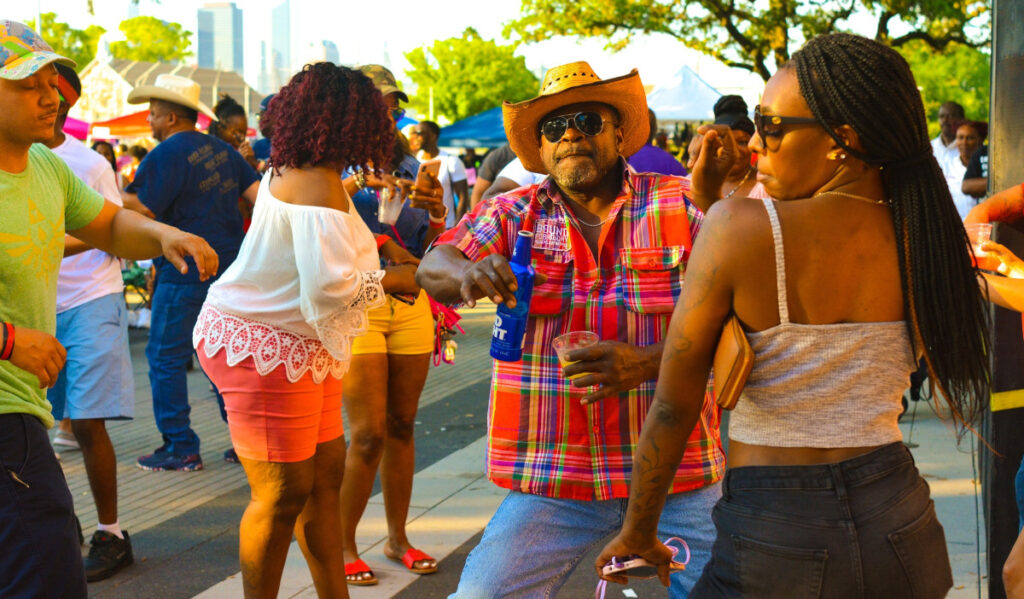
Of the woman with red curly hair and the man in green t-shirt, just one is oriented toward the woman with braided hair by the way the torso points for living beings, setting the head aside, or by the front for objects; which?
the man in green t-shirt

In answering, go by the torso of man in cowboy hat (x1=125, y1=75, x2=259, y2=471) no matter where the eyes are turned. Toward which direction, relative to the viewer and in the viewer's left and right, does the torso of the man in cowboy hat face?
facing away from the viewer and to the left of the viewer

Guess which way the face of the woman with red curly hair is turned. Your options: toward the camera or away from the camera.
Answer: away from the camera

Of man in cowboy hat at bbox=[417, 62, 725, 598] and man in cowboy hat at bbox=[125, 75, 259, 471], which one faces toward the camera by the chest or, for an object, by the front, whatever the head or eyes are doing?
man in cowboy hat at bbox=[417, 62, 725, 598]

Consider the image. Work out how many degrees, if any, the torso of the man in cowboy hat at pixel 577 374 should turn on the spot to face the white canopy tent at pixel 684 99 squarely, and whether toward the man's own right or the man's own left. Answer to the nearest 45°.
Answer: approximately 180°

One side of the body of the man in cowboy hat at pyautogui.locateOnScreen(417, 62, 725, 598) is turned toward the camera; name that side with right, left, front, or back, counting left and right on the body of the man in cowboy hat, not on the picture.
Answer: front

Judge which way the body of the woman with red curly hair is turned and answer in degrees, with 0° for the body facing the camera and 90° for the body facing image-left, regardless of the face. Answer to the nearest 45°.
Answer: approximately 225°

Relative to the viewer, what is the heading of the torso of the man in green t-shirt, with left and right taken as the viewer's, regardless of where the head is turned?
facing the viewer and to the right of the viewer

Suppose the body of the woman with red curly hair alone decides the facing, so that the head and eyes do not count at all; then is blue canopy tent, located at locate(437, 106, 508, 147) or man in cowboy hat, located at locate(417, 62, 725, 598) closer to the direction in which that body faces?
the blue canopy tent

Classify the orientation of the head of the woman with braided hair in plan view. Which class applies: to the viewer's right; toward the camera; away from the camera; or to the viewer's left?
to the viewer's left

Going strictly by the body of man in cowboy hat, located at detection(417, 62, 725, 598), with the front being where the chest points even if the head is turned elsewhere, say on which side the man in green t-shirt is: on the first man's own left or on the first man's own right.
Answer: on the first man's own right

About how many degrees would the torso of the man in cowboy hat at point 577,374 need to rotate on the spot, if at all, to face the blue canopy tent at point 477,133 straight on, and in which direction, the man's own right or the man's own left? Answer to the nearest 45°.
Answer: approximately 180°
